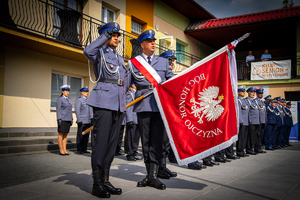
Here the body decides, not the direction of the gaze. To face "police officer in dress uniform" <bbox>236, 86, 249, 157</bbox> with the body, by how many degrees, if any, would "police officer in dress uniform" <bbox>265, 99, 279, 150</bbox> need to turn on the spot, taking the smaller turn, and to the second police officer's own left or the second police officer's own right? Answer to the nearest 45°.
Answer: approximately 45° to the second police officer's own right

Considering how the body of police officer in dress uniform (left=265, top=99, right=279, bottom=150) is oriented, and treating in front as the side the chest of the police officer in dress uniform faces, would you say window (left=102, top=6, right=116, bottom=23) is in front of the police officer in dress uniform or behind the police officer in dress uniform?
behind

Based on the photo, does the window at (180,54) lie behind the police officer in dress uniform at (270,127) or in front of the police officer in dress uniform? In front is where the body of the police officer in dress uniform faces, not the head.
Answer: behind

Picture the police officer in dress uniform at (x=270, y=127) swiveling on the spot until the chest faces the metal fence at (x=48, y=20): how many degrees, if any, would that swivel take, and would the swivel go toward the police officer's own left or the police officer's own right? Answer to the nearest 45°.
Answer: approximately 135° to the police officer's own right

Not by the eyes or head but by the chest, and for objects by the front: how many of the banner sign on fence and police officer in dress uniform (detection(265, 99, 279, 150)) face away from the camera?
0

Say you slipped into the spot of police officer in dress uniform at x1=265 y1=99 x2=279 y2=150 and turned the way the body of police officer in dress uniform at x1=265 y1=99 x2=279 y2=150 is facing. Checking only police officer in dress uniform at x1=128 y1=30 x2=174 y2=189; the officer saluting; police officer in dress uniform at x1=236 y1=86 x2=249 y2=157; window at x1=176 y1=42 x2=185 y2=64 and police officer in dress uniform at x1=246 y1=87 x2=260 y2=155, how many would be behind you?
1

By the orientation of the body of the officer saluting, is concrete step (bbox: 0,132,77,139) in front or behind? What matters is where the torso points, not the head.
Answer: behind

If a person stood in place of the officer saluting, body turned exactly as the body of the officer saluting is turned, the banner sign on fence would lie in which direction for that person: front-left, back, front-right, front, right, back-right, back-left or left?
left

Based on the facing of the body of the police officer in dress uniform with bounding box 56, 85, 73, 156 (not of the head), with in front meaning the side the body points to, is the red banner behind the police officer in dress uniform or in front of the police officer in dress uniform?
in front

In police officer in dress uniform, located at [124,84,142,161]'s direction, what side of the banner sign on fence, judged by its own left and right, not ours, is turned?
front

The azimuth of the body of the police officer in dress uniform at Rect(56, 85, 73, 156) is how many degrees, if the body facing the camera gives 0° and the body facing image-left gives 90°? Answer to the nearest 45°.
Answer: approximately 315°

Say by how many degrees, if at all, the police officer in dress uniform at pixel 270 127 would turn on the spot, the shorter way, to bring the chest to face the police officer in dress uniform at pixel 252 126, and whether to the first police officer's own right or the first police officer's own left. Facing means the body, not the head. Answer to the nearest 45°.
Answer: approximately 45° to the first police officer's own right

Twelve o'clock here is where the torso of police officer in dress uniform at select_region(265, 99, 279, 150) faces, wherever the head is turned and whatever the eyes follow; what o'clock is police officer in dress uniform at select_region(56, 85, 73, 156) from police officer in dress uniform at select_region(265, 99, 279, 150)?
police officer in dress uniform at select_region(56, 85, 73, 156) is roughly at 3 o'clock from police officer in dress uniform at select_region(265, 99, 279, 150).

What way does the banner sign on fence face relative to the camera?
toward the camera

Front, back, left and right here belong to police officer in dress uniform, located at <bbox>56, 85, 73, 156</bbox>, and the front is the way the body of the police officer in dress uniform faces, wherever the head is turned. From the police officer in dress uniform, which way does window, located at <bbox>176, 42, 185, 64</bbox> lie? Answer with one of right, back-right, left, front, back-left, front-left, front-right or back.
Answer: left

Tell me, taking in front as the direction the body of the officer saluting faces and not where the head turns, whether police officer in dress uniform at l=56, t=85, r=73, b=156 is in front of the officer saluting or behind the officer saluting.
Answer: behind

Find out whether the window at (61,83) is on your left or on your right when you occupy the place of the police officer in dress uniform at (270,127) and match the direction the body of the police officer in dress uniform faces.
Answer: on your right
